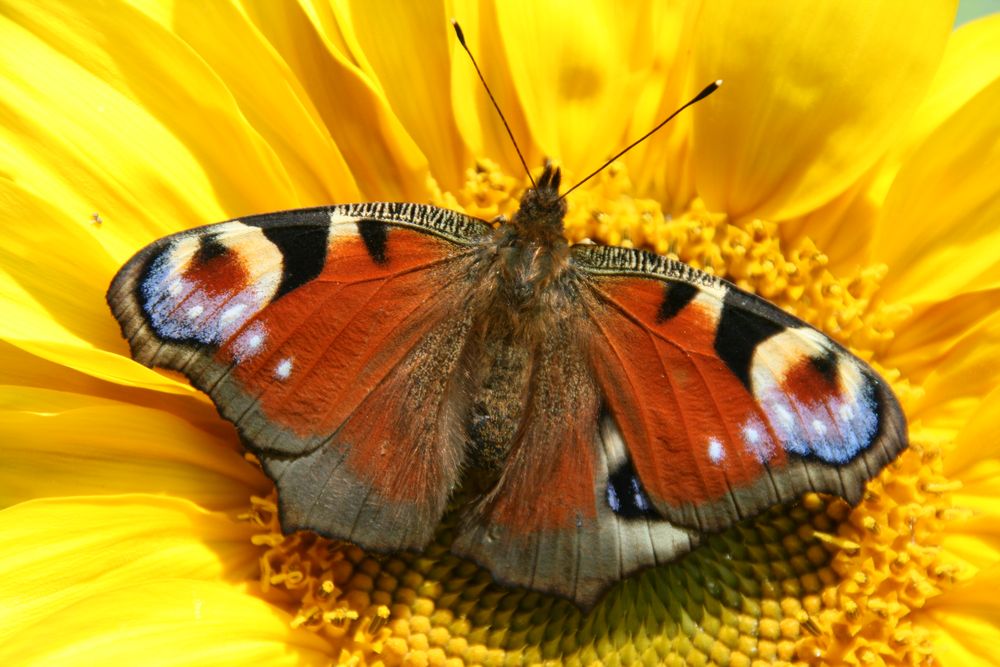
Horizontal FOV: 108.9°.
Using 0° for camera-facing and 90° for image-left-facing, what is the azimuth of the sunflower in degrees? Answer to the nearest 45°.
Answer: approximately 0°

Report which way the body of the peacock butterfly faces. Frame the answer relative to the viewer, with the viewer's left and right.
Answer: facing away from the viewer
